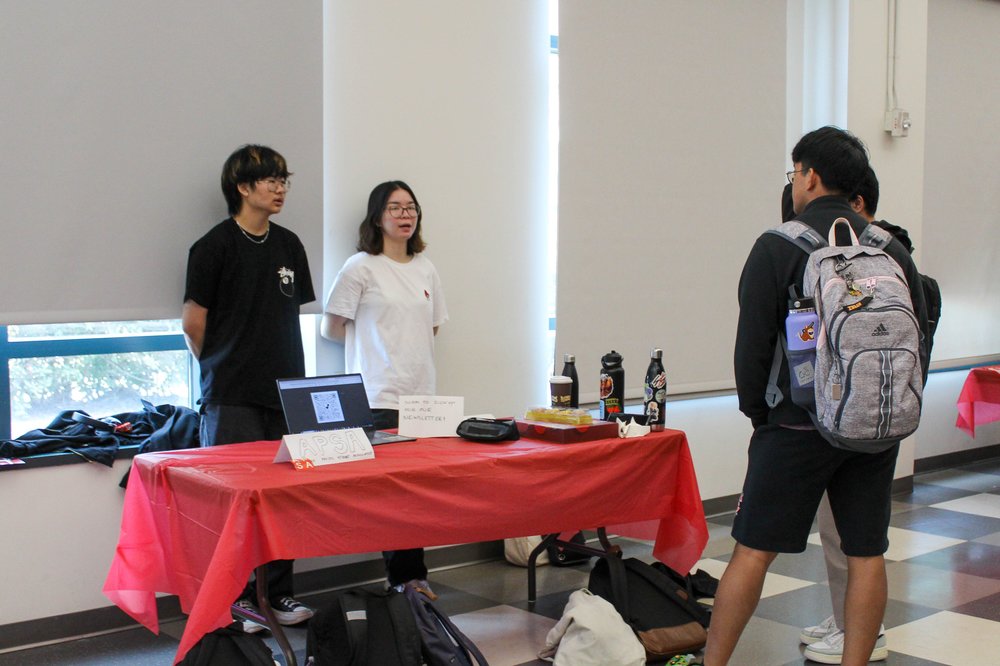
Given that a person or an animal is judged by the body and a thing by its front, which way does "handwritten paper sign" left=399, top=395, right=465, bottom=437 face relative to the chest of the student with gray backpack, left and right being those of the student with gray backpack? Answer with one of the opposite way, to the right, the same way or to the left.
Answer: the opposite way

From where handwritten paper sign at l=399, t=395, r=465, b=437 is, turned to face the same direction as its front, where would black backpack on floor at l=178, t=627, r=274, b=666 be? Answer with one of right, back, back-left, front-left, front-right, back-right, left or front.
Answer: front-right

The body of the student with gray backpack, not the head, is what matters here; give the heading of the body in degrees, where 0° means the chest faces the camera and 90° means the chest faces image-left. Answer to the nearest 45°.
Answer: approximately 135°

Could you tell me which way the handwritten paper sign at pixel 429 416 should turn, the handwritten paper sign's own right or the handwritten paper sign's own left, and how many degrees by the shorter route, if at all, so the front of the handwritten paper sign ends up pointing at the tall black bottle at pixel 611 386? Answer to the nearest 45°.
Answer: approximately 90° to the handwritten paper sign's own left

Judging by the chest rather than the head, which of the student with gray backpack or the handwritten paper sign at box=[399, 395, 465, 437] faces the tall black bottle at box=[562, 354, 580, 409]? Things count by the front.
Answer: the student with gray backpack

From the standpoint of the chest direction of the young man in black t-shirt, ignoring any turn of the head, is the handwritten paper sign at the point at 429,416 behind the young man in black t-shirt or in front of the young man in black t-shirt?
in front

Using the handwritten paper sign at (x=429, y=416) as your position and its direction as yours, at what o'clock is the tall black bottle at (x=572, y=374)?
The tall black bottle is roughly at 8 o'clock from the handwritten paper sign.

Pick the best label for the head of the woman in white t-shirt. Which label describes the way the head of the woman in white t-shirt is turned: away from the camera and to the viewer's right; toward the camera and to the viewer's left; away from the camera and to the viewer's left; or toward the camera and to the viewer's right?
toward the camera and to the viewer's right

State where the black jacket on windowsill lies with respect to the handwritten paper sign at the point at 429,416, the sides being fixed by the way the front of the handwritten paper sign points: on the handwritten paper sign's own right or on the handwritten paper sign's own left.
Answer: on the handwritten paper sign's own right

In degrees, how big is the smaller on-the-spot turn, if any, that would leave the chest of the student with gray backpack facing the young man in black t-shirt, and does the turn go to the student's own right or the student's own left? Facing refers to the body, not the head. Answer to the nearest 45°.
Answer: approximately 45° to the student's own left

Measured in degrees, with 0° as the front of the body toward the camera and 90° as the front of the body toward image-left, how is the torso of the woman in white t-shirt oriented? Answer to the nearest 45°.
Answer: approximately 315°

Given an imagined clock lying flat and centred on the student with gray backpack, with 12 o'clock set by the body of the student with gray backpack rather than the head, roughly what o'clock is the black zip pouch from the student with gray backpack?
The black zip pouch is roughly at 11 o'clock from the student with gray backpack.
